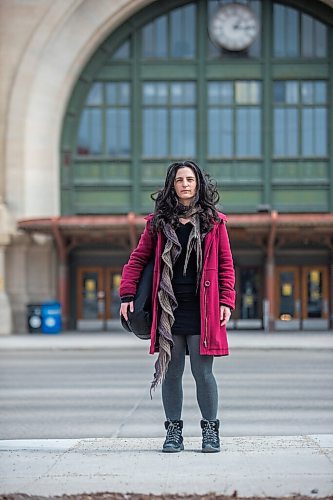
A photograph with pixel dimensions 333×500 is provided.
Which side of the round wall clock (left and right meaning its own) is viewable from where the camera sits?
front

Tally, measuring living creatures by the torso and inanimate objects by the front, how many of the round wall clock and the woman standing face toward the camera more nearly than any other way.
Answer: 2

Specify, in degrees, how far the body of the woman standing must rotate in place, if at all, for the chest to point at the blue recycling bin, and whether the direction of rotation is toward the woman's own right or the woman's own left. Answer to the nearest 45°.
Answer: approximately 180°

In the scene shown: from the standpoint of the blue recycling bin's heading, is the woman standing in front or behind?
in front

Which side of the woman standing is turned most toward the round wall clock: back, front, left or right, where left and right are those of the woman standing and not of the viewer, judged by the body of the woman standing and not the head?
back

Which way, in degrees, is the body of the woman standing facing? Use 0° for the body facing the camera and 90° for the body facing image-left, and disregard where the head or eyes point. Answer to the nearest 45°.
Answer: approximately 0°

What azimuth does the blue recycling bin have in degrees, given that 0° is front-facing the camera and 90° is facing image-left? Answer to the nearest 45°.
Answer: approximately 0°

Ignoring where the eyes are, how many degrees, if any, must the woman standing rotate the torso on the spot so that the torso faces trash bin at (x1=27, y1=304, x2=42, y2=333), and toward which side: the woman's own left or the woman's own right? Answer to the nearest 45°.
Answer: approximately 180°

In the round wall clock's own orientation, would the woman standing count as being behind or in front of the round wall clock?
in front
